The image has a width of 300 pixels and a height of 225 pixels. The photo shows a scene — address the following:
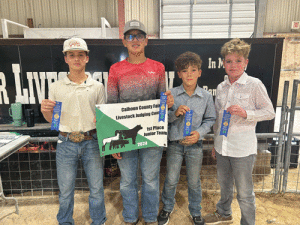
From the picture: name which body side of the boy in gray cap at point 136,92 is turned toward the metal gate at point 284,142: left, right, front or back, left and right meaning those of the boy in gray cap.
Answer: left

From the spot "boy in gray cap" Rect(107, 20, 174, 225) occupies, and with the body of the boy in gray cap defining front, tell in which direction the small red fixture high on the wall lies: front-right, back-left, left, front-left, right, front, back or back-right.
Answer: back-left

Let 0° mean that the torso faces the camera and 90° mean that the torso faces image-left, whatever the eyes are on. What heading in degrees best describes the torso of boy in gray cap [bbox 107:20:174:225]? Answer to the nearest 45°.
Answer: approximately 0°

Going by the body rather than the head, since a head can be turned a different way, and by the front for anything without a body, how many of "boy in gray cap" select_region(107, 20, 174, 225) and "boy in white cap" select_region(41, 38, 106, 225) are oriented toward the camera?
2
